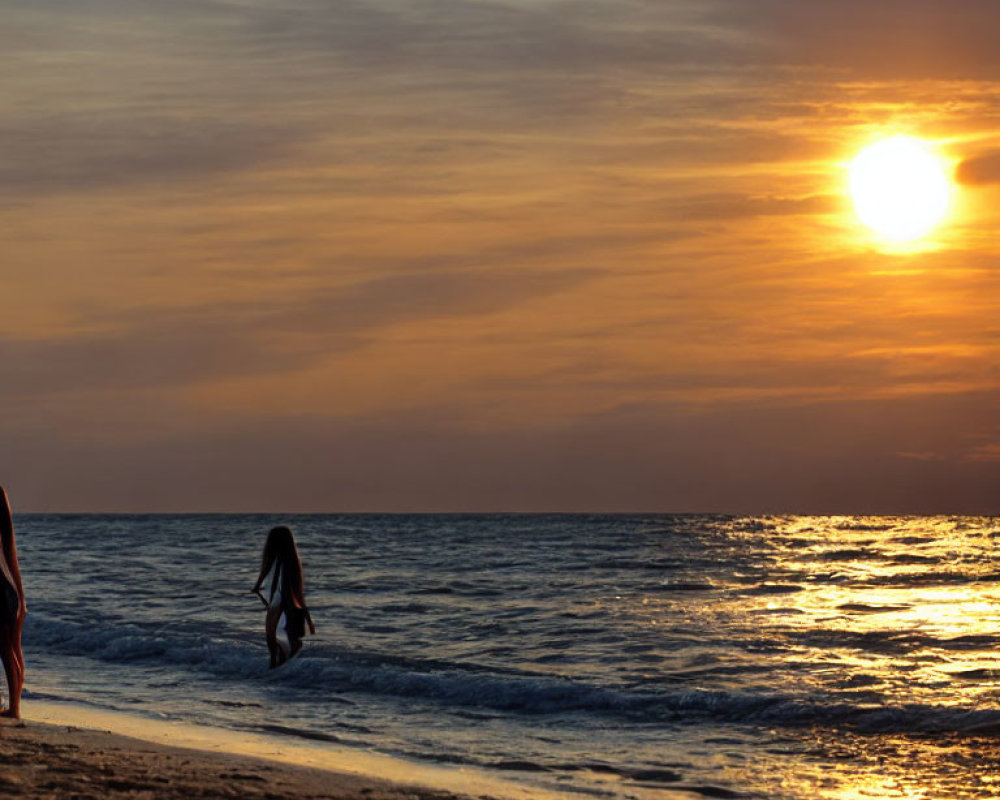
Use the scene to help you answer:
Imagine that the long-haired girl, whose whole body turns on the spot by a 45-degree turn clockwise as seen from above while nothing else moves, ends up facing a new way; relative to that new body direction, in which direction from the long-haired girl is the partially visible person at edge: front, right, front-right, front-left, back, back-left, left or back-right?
back

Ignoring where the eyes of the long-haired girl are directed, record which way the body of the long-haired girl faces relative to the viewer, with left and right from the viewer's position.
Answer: facing away from the viewer

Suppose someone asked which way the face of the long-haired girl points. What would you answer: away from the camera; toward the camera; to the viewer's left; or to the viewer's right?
away from the camera
